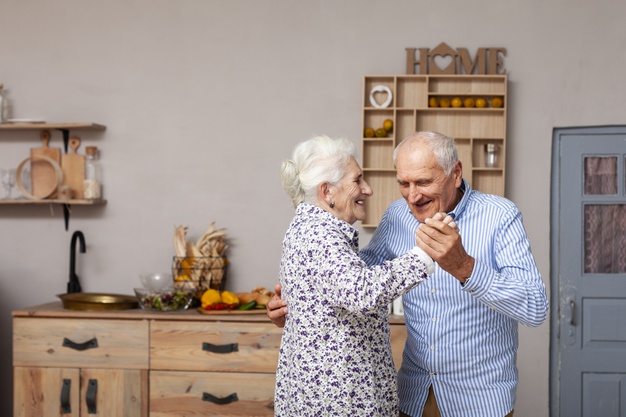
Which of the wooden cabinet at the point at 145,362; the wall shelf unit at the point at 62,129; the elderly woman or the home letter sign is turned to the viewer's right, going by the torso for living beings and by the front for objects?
the elderly woman

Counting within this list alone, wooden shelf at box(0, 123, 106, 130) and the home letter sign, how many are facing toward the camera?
2

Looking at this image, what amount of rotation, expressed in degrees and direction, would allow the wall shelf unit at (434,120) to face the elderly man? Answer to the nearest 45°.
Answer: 0° — it already faces them

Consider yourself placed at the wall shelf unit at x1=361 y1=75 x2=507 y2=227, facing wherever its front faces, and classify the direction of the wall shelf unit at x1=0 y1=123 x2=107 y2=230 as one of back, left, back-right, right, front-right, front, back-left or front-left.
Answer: right

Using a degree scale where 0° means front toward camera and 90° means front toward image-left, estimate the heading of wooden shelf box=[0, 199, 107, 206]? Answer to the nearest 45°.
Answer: approximately 0°

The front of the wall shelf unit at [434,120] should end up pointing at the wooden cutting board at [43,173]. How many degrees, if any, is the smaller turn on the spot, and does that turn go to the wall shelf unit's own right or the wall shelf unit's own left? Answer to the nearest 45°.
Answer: approximately 90° to the wall shelf unit's own right

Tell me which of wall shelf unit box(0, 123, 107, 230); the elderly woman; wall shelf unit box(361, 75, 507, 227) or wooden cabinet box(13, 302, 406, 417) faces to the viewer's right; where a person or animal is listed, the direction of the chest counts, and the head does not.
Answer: the elderly woman

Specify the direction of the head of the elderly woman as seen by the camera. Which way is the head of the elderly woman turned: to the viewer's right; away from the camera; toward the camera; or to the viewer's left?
to the viewer's right

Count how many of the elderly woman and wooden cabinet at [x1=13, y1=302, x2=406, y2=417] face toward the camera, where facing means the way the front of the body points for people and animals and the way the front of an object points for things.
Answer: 1

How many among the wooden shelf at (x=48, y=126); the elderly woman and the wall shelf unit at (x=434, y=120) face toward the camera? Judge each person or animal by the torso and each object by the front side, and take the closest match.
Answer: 2

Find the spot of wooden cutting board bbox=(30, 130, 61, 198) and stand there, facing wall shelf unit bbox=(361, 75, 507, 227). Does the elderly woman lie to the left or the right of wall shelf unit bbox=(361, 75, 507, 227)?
right
